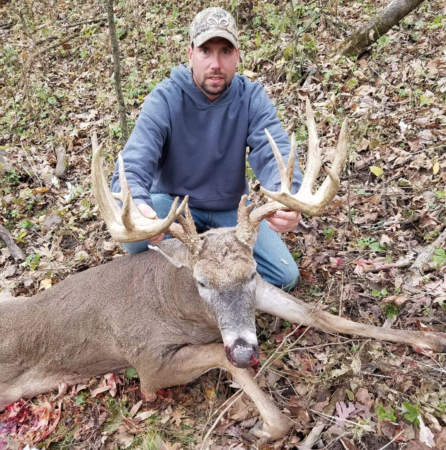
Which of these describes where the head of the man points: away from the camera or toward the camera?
toward the camera

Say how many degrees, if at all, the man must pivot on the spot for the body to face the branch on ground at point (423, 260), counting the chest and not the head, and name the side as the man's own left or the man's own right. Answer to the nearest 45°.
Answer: approximately 45° to the man's own left

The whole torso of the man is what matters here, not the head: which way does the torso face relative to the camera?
toward the camera

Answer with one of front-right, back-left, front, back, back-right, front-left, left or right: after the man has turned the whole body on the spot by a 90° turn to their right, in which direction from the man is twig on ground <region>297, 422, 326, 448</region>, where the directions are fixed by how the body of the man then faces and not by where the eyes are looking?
left

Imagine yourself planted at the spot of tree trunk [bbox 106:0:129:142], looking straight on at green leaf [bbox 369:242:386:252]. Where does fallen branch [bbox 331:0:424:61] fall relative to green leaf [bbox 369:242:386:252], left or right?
left

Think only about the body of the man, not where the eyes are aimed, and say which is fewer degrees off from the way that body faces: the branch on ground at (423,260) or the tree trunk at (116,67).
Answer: the branch on ground

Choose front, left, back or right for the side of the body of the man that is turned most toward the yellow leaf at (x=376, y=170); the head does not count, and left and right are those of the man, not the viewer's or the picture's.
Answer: left

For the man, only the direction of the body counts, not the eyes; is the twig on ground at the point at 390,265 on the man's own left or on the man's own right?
on the man's own left

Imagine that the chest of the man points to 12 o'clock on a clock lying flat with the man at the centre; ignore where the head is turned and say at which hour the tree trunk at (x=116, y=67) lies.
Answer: The tree trunk is roughly at 5 o'clock from the man.

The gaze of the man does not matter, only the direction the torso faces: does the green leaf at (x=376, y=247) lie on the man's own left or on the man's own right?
on the man's own left

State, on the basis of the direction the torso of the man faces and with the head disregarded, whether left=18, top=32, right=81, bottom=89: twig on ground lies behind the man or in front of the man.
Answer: behind

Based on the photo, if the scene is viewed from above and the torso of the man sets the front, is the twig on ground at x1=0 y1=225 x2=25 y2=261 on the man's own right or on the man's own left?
on the man's own right
